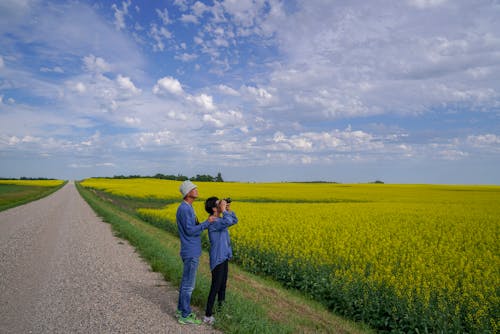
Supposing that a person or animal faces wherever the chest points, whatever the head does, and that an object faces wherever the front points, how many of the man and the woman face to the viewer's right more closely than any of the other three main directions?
2

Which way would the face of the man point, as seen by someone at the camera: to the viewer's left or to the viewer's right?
to the viewer's right

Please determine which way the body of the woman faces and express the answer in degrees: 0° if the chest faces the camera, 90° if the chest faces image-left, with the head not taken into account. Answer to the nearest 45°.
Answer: approximately 270°

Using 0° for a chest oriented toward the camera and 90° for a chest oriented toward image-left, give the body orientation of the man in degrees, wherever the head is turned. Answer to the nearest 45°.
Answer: approximately 270°
